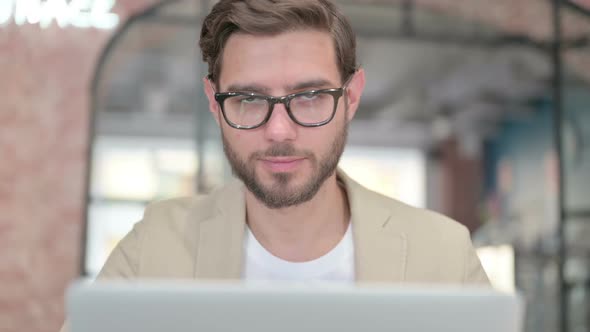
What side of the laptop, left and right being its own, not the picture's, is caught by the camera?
back

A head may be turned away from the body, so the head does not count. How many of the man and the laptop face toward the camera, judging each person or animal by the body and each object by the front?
1

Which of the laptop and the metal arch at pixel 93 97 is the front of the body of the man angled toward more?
the laptop

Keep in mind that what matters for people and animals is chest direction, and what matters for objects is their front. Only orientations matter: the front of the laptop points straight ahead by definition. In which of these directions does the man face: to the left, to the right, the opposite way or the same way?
the opposite way

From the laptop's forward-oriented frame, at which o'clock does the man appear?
The man is roughly at 12 o'clock from the laptop.

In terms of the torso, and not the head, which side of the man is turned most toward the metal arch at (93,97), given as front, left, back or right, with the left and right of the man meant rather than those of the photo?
back

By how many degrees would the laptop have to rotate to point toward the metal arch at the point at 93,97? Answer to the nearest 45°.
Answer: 0° — it already faces it

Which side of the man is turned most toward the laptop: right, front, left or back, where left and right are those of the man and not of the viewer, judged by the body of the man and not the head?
front

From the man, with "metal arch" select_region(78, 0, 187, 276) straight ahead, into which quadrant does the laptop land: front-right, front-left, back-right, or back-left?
back-left
